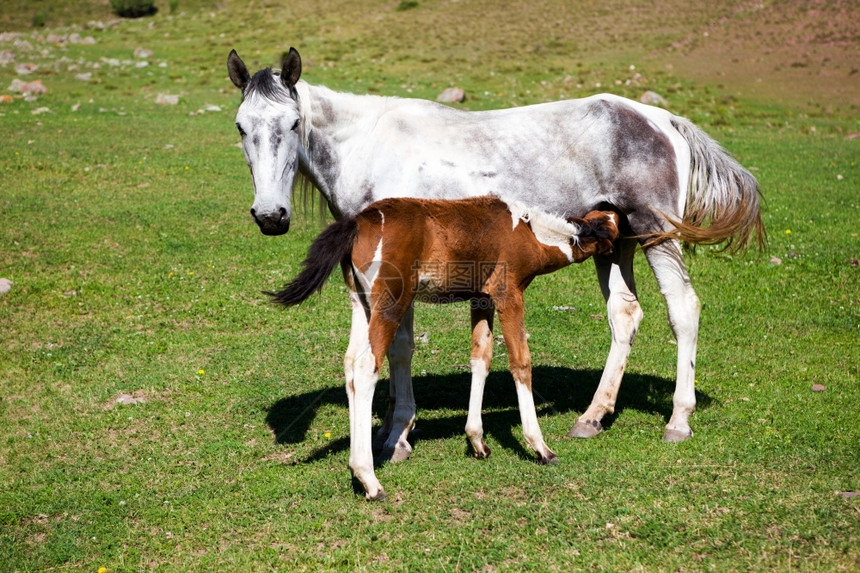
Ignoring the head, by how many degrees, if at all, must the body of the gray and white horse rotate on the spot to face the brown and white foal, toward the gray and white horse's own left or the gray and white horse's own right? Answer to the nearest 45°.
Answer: approximately 45° to the gray and white horse's own left

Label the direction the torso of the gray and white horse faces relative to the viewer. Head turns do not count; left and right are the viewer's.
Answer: facing to the left of the viewer
